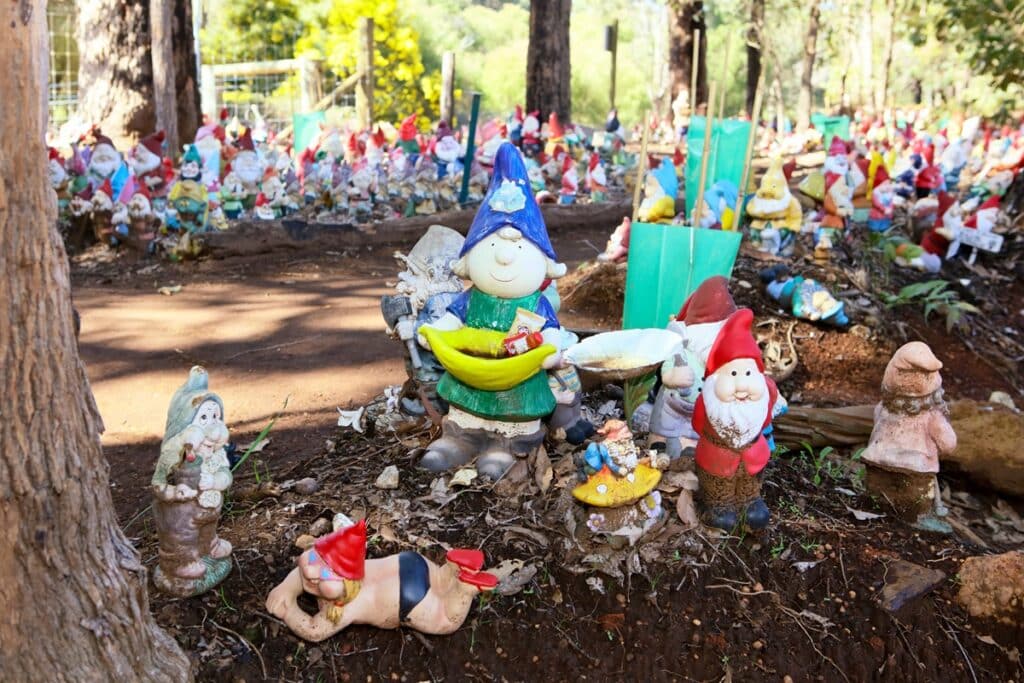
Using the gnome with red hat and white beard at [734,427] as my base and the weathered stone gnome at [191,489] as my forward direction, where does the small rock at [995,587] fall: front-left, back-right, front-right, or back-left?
back-left

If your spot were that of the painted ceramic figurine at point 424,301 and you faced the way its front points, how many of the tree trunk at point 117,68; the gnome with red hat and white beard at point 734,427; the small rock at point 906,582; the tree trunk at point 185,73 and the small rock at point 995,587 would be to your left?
3

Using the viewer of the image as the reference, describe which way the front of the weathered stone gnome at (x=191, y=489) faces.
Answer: facing the viewer and to the right of the viewer

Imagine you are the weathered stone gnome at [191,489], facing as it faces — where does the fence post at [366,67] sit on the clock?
The fence post is roughly at 8 o'clock from the weathered stone gnome.

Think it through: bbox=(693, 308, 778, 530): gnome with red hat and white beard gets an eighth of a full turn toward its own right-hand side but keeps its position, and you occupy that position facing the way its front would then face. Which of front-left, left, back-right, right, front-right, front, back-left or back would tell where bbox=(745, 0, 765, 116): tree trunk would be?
back-right

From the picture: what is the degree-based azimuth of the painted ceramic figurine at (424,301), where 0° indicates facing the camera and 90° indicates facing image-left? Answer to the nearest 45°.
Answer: approximately 45°

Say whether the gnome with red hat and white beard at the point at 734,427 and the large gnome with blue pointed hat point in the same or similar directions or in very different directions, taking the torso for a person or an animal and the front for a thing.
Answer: same or similar directions

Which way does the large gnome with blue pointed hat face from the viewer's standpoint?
toward the camera

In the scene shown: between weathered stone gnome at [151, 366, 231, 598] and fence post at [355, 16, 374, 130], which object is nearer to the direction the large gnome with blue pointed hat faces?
the weathered stone gnome

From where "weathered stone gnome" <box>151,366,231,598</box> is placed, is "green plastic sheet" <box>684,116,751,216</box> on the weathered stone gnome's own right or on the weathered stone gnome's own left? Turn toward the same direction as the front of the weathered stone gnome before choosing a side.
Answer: on the weathered stone gnome's own left

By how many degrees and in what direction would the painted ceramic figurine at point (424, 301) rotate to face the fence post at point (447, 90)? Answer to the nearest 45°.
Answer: approximately 135° to its right

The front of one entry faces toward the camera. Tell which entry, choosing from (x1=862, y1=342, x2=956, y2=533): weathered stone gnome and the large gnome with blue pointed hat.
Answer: the large gnome with blue pointed hat
